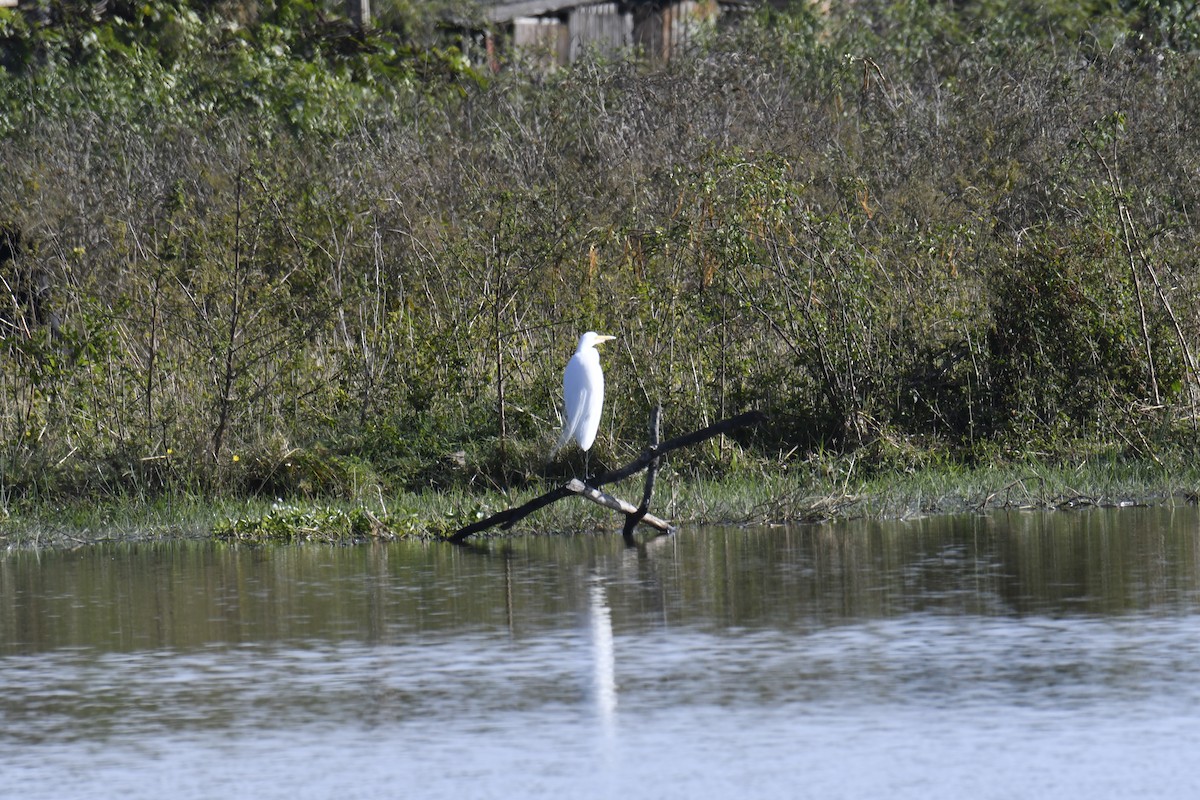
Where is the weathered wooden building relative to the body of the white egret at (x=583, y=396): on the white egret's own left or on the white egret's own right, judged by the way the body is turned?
on the white egret's own left
